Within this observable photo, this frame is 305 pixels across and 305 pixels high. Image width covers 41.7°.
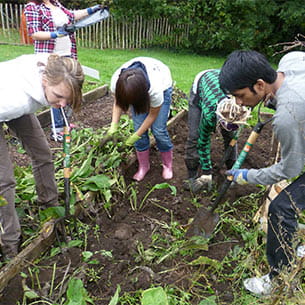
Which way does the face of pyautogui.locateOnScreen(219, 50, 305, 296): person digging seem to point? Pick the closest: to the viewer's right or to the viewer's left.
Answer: to the viewer's left

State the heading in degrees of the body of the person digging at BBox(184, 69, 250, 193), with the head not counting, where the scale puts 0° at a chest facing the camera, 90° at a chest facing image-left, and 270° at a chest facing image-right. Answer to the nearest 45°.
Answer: approximately 315°

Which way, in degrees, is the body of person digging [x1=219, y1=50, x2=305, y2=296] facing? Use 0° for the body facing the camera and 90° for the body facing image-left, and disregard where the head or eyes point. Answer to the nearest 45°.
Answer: approximately 90°

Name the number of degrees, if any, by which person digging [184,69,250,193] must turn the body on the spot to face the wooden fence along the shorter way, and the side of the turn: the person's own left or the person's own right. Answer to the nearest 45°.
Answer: approximately 135° to the person's own left

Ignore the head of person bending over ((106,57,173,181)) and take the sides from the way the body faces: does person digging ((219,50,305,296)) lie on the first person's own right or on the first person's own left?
on the first person's own left

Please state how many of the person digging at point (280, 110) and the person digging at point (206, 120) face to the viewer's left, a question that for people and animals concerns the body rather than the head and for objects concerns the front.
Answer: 1

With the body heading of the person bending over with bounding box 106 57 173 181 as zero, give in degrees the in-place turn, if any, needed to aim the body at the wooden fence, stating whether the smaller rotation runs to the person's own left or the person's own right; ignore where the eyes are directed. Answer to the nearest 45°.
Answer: approximately 135° to the person's own right

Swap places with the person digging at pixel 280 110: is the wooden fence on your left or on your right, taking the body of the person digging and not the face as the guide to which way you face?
on your right

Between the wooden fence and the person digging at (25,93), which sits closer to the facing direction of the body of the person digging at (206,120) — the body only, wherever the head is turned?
the person digging
